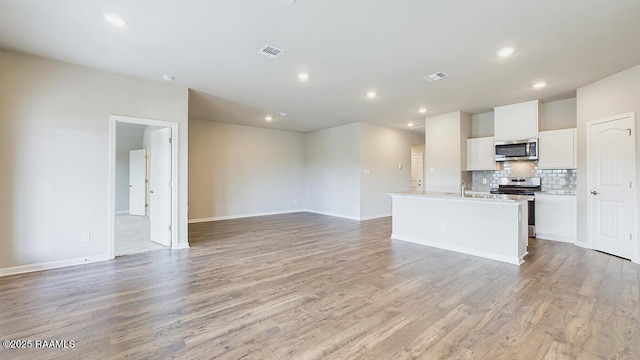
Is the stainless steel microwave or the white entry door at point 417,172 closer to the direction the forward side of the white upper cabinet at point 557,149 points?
the stainless steel microwave

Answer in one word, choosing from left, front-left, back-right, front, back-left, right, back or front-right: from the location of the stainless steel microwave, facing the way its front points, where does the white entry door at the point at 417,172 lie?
back-right

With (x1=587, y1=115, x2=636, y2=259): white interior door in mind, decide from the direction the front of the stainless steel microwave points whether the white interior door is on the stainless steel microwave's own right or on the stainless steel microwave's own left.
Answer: on the stainless steel microwave's own left

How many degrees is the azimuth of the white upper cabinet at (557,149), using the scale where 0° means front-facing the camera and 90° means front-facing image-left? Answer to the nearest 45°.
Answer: approximately 0°

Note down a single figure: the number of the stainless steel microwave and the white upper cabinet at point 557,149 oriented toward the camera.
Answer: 2

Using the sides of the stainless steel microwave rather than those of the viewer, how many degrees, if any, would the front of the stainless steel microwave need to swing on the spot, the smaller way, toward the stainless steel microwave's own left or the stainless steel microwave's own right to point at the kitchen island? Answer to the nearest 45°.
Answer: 0° — it already faces it

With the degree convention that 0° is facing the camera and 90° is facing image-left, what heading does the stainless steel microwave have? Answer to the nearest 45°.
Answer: approximately 0°

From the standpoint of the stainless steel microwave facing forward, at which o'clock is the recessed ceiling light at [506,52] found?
The recessed ceiling light is roughly at 12 o'clock from the stainless steel microwave.
